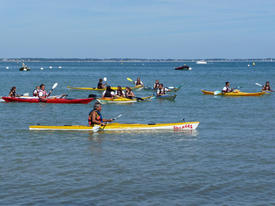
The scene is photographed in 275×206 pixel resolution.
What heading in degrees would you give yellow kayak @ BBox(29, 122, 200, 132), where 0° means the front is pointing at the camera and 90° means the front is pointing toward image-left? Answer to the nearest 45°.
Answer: approximately 270°
